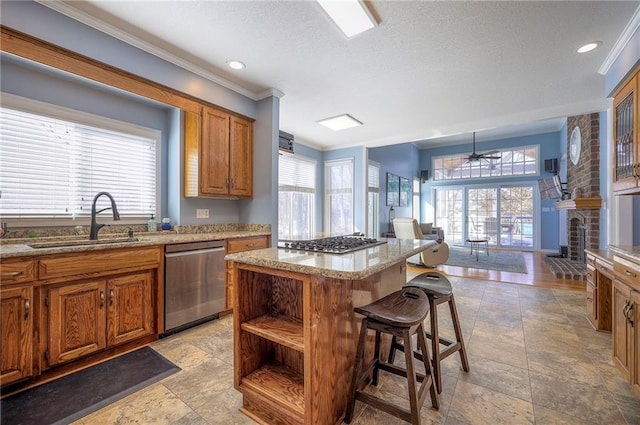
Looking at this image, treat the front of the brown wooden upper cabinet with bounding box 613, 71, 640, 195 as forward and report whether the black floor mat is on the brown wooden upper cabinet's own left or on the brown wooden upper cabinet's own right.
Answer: on the brown wooden upper cabinet's own left

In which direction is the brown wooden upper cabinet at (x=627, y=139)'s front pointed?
to the viewer's left

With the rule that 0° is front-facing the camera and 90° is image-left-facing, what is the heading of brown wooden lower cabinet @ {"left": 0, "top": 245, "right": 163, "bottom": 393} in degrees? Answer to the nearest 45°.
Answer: approximately 315°

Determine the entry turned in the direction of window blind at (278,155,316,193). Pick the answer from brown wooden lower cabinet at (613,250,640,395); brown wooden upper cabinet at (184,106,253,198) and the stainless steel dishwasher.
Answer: the brown wooden lower cabinet

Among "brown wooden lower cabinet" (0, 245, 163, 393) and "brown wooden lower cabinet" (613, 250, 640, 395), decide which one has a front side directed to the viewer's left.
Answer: "brown wooden lower cabinet" (613, 250, 640, 395)

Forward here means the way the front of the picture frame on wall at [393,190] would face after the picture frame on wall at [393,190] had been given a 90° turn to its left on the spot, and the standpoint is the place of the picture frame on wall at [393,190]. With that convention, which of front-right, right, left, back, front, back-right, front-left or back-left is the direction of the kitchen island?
back-right

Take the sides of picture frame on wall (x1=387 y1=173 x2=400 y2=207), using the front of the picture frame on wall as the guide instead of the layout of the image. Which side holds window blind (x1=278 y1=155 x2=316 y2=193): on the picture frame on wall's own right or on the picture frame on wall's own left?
on the picture frame on wall's own right

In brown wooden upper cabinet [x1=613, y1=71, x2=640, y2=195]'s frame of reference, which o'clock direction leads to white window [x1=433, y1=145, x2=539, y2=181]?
The white window is roughly at 2 o'clock from the brown wooden upper cabinet.

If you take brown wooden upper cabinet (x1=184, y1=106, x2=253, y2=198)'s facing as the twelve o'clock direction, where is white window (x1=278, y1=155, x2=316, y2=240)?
The white window is roughly at 9 o'clock from the brown wooden upper cabinet.

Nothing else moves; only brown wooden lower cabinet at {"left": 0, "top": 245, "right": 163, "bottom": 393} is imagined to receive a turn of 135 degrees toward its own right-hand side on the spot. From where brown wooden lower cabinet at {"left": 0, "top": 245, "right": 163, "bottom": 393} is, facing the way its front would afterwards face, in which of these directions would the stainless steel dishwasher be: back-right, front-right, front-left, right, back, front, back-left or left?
back

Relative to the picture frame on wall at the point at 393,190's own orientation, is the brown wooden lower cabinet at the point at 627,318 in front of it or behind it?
in front

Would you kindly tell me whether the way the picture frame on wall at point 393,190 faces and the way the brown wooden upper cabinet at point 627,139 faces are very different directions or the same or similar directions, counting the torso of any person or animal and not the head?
very different directions

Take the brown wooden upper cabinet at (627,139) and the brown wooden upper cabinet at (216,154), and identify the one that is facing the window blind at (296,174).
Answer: the brown wooden upper cabinet at (627,139)

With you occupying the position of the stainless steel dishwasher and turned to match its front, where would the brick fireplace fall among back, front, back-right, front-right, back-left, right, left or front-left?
front-left
